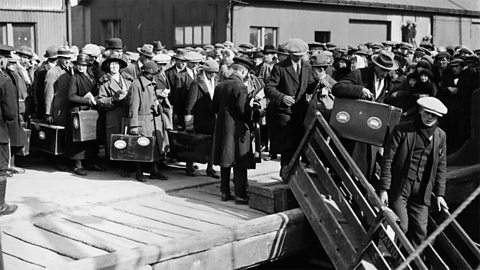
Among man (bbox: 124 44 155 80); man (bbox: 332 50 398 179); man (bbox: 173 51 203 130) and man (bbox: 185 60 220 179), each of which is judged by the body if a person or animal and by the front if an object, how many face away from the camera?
0

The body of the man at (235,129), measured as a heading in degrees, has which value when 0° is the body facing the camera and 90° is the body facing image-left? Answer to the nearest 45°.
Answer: approximately 225°

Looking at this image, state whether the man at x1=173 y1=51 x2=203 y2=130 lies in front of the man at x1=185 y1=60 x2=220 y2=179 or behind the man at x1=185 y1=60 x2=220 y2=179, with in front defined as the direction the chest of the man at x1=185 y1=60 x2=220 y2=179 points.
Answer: behind

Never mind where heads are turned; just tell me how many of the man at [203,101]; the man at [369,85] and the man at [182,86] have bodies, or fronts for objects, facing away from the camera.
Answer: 0

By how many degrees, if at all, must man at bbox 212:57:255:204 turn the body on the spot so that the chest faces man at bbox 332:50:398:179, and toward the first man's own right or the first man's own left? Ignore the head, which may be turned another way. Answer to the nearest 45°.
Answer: approximately 45° to the first man's own right

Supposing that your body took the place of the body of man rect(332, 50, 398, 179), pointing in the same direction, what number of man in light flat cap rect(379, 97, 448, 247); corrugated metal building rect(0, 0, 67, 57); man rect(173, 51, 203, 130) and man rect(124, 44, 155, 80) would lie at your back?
3

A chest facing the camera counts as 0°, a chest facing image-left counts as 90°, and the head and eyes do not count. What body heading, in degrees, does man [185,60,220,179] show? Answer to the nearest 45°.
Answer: approximately 315°

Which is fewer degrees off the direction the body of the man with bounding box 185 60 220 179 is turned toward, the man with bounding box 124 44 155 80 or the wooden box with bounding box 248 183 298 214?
the wooden box

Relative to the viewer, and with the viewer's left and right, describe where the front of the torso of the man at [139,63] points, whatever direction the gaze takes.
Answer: facing the viewer and to the right of the viewer

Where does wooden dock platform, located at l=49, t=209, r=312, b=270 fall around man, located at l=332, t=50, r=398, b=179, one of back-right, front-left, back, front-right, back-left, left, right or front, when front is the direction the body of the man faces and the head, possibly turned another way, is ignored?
right
